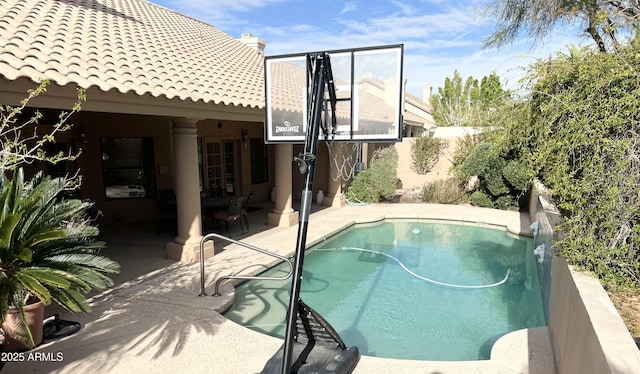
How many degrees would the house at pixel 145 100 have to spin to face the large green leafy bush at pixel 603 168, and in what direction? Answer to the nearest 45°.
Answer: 0° — it already faces it

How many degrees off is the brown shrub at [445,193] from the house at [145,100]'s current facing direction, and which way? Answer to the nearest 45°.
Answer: approximately 45° to its left

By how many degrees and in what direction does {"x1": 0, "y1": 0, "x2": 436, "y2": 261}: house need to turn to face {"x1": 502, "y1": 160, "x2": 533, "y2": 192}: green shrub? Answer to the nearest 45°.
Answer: approximately 45° to its left

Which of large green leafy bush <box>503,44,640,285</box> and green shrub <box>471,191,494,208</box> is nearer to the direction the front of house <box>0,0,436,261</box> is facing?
the large green leafy bush

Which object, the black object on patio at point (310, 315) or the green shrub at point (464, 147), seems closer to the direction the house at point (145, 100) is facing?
the black object on patio

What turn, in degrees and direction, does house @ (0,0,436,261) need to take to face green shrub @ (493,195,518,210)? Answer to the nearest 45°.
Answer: approximately 45° to its left

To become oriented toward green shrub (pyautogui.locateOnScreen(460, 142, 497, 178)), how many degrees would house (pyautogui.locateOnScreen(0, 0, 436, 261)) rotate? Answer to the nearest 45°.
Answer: approximately 45° to its left

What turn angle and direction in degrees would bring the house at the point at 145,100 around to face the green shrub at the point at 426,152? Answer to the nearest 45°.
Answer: approximately 90° to its left

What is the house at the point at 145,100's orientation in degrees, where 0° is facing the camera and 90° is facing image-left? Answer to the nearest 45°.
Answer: approximately 315°

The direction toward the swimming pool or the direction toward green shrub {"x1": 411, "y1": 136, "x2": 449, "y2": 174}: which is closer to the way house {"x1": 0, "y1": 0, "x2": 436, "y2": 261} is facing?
the swimming pool
